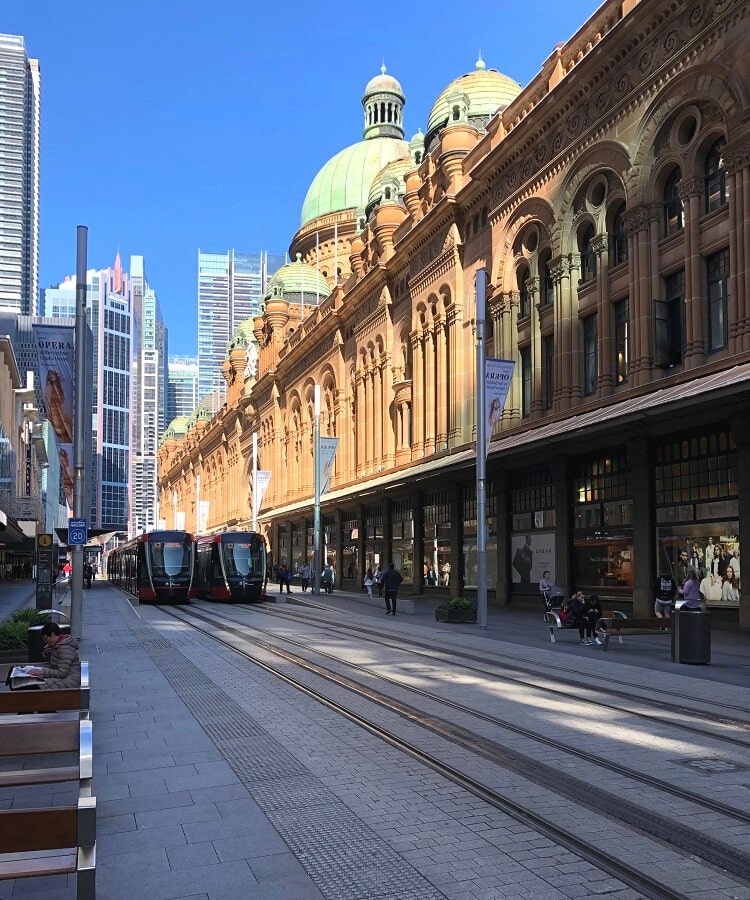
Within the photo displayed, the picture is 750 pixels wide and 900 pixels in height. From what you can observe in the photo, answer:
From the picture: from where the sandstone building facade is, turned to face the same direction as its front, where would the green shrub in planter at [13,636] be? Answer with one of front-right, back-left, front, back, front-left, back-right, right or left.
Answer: front

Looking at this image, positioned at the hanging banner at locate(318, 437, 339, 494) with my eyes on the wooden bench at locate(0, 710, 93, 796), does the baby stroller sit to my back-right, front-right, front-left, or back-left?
front-left

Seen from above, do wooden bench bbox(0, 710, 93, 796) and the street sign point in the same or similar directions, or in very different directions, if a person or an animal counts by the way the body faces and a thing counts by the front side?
very different directions

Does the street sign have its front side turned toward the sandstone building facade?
no

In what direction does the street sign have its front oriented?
toward the camera

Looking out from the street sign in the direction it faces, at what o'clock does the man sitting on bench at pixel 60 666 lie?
The man sitting on bench is roughly at 12 o'clock from the street sign.

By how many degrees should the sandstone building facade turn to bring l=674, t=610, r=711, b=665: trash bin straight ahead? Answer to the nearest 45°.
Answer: approximately 45° to its left

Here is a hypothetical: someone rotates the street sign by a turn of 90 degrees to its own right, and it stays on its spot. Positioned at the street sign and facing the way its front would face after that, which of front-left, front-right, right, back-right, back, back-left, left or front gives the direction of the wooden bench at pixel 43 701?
left

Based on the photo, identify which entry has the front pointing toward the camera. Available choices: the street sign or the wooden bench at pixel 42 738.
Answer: the street sign

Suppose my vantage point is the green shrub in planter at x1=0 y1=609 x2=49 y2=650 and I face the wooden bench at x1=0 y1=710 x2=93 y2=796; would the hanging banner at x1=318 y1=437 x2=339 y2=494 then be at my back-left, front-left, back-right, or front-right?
back-left

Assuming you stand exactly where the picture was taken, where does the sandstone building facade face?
facing the viewer and to the left of the viewer

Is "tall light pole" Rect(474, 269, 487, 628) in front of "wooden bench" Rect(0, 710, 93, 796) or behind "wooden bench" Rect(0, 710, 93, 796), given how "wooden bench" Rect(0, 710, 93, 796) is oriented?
in front

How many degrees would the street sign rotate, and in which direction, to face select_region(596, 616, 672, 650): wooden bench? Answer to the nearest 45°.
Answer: approximately 90° to its left
